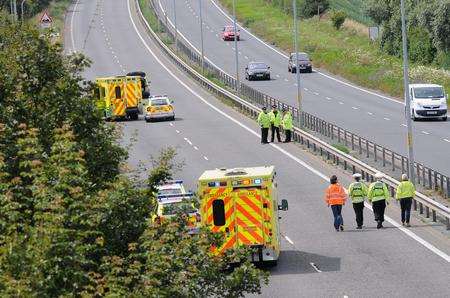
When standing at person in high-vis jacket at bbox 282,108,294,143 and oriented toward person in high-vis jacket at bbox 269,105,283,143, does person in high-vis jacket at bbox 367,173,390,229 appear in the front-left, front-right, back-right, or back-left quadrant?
back-left

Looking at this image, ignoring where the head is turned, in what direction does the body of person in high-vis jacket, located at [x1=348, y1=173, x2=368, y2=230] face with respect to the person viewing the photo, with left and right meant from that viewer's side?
facing away from the viewer

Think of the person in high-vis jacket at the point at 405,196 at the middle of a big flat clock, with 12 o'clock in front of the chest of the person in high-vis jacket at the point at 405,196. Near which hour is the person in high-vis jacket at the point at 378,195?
the person in high-vis jacket at the point at 378,195 is roughly at 8 o'clock from the person in high-vis jacket at the point at 405,196.

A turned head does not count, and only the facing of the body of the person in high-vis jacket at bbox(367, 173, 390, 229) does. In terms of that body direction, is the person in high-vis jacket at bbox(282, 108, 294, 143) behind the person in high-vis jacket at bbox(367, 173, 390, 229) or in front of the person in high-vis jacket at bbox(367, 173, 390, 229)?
in front

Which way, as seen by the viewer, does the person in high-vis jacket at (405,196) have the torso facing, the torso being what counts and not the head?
away from the camera

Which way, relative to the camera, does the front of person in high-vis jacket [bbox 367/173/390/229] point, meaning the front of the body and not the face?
away from the camera

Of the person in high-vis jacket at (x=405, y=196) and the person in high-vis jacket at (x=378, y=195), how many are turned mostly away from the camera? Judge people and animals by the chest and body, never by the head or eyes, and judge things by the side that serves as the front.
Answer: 2

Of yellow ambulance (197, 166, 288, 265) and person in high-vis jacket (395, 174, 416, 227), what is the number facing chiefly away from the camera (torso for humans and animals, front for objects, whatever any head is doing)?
2

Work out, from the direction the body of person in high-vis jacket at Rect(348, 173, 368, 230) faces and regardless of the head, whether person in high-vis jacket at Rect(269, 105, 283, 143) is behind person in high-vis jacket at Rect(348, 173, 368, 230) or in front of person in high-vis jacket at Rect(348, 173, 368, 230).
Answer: in front

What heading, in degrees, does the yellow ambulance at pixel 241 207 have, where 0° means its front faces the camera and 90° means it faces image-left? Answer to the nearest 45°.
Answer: approximately 180°

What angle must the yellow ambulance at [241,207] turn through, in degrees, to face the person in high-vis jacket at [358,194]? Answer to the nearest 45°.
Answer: approximately 45° to its right

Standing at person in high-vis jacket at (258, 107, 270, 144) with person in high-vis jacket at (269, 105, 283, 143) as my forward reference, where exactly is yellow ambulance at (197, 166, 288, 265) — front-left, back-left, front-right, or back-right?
back-right
